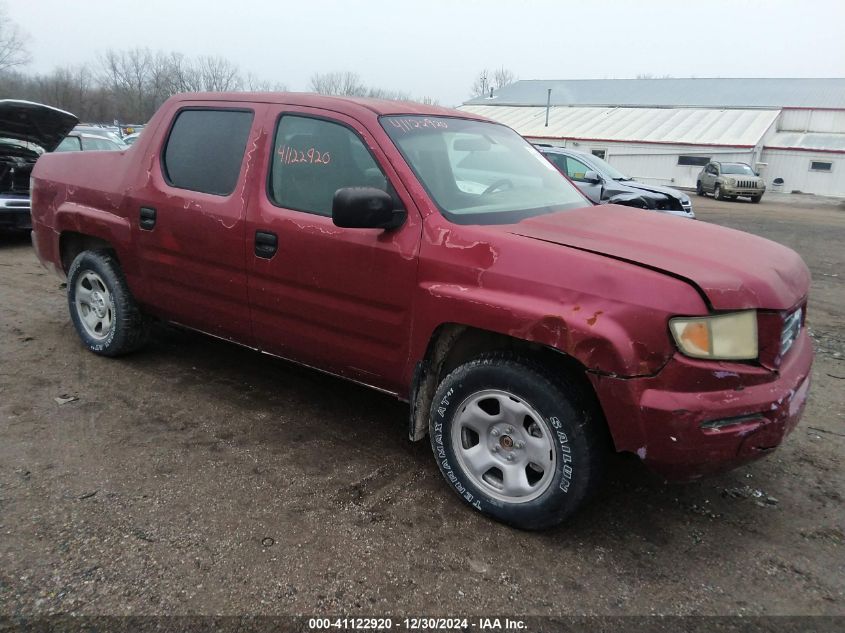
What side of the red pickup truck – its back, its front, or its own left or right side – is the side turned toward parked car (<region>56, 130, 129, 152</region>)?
back

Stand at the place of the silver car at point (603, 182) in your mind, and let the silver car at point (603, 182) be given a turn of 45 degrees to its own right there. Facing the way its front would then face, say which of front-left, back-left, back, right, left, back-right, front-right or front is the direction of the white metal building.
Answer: back

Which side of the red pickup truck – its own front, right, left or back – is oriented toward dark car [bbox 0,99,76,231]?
back

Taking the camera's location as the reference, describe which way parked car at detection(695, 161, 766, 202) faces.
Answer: facing the viewer and to the right of the viewer

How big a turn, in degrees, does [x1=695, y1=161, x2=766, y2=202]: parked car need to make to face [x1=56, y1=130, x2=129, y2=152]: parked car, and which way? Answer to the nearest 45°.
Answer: approximately 90° to its right

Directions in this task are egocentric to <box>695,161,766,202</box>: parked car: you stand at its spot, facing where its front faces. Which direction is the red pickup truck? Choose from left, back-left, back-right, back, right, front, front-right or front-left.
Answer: front-right

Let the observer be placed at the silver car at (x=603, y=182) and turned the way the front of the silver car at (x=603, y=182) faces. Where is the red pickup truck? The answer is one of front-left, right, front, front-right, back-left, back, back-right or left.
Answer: front-right

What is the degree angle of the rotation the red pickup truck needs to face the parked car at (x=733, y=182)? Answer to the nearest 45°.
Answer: approximately 90° to its left

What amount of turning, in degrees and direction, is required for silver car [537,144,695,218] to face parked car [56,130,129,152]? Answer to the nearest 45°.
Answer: approximately 135° to its right

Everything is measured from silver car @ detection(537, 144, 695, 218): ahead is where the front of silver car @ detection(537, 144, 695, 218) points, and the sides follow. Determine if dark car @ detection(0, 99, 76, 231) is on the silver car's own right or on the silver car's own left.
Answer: on the silver car's own right

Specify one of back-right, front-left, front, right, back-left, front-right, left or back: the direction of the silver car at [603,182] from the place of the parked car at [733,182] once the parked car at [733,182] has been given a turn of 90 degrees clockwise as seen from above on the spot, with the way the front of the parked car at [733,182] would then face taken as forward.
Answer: front-left
